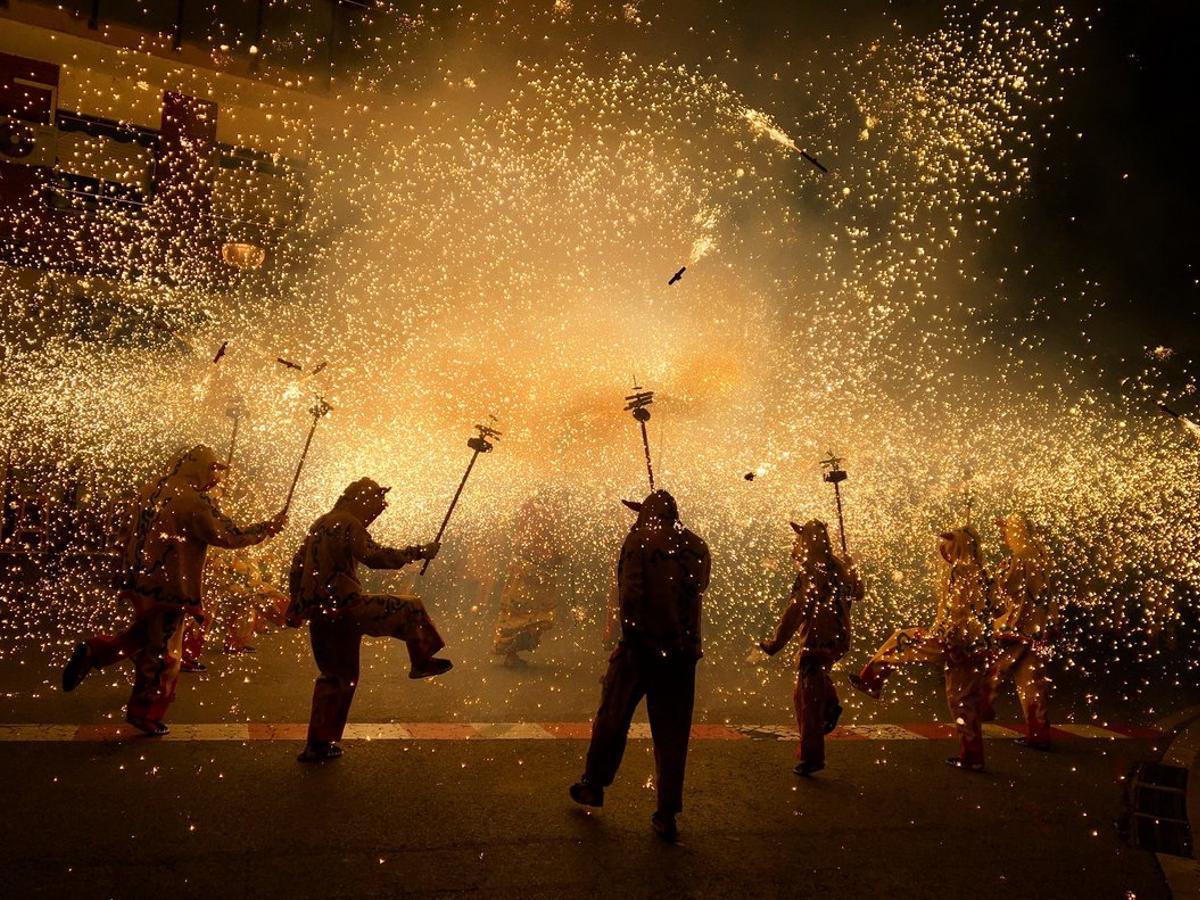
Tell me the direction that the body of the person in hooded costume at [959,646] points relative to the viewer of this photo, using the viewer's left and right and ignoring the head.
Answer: facing to the left of the viewer

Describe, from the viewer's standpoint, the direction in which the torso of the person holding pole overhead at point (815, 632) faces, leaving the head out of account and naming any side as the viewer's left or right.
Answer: facing away from the viewer and to the left of the viewer

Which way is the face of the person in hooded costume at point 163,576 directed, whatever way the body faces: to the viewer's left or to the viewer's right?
to the viewer's right

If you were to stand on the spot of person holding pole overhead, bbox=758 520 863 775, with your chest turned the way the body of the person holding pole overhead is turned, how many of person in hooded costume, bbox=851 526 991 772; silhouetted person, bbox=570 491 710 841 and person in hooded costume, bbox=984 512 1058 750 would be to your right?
2

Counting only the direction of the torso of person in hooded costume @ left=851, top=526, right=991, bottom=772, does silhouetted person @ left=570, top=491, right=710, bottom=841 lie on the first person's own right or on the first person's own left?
on the first person's own left

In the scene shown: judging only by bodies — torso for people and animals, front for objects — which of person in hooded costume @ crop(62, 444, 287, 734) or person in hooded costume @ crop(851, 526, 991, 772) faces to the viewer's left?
person in hooded costume @ crop(851, 526, 991, 772)

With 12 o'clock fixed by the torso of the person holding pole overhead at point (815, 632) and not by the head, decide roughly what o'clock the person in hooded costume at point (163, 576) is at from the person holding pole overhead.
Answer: The person in hooded costume is roughly at 10 o'clock from the person holding pole overhead.

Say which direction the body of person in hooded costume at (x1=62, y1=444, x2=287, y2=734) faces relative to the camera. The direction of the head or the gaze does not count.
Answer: to the viewer's right

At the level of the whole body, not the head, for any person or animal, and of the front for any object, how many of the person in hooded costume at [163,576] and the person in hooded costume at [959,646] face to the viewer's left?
1

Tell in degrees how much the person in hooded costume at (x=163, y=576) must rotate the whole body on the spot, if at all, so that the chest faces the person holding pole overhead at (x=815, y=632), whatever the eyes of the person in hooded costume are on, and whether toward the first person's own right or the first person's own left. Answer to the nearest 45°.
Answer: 0° — they already face them

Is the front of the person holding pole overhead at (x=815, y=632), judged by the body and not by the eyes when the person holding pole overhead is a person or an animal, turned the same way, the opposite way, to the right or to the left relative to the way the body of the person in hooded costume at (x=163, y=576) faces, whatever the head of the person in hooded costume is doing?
to the left

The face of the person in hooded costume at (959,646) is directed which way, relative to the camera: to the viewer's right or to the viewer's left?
to the viewer's left
